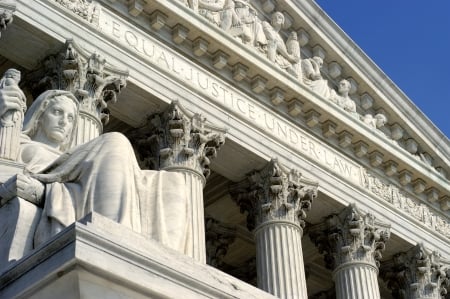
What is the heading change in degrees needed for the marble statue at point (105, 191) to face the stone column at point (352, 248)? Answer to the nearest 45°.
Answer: approximately 90° to its left

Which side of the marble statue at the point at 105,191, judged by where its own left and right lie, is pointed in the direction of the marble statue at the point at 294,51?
left

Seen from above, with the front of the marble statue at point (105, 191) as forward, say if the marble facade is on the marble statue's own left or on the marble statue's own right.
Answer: on the marble statue's own left

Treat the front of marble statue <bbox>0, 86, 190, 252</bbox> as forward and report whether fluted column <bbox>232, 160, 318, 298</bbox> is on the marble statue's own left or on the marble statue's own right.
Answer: on the marble statue's own left

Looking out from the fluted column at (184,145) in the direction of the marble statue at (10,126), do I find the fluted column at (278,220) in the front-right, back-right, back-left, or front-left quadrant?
back-left

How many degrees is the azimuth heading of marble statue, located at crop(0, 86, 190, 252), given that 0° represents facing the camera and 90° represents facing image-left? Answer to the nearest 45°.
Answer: approximately 315°

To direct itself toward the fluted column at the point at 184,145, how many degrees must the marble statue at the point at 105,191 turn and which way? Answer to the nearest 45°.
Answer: approximately 135° to its left
